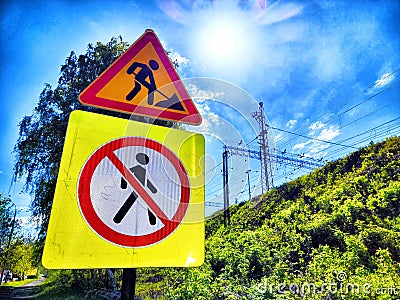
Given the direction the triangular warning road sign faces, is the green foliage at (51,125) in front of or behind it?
behind

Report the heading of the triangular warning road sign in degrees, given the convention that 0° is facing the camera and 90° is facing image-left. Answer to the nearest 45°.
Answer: approximately 0°
